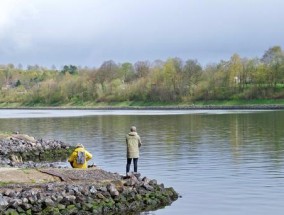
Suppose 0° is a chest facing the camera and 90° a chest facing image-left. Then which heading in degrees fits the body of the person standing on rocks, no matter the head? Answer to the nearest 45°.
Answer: approximately 180°
